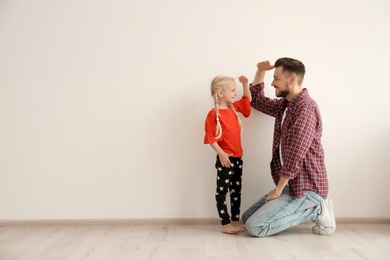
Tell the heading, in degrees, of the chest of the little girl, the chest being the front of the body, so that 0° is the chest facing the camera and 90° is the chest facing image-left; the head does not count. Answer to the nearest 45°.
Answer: approximately 315°

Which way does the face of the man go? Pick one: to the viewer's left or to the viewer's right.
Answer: to the viewer's left

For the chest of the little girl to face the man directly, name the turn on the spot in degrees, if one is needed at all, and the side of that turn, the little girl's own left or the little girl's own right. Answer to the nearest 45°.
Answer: approximately 45° to the little girl's own left

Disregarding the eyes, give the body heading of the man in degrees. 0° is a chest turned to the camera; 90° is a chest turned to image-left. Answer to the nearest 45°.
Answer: approximately 90°

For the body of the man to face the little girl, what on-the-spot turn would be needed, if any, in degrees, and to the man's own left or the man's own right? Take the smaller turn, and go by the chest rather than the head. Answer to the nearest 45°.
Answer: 0° — they already face them

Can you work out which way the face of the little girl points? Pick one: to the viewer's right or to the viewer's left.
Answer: to the viewer's right
